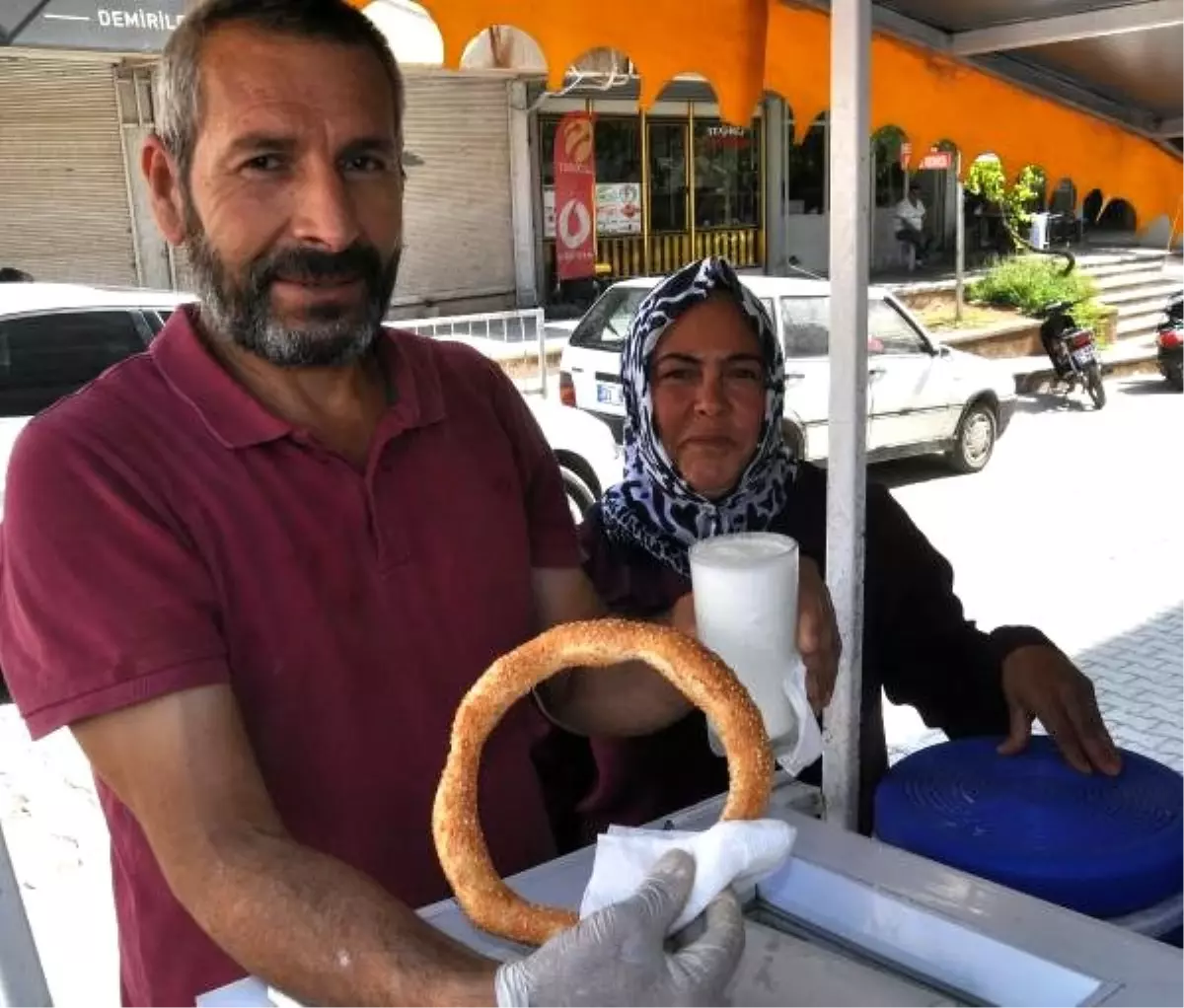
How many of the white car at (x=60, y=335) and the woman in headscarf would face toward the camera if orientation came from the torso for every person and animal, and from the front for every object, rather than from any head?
1

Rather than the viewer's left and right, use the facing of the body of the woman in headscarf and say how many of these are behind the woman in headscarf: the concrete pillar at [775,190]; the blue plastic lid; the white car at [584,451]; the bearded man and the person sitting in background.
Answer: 3

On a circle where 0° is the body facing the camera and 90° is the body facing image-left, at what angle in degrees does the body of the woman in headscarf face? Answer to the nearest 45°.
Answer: approximately 0°

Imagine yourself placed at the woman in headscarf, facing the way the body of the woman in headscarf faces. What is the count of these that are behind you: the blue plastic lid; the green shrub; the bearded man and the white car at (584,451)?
2

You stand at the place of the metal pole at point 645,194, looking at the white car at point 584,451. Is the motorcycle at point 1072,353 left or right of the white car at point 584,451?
left
